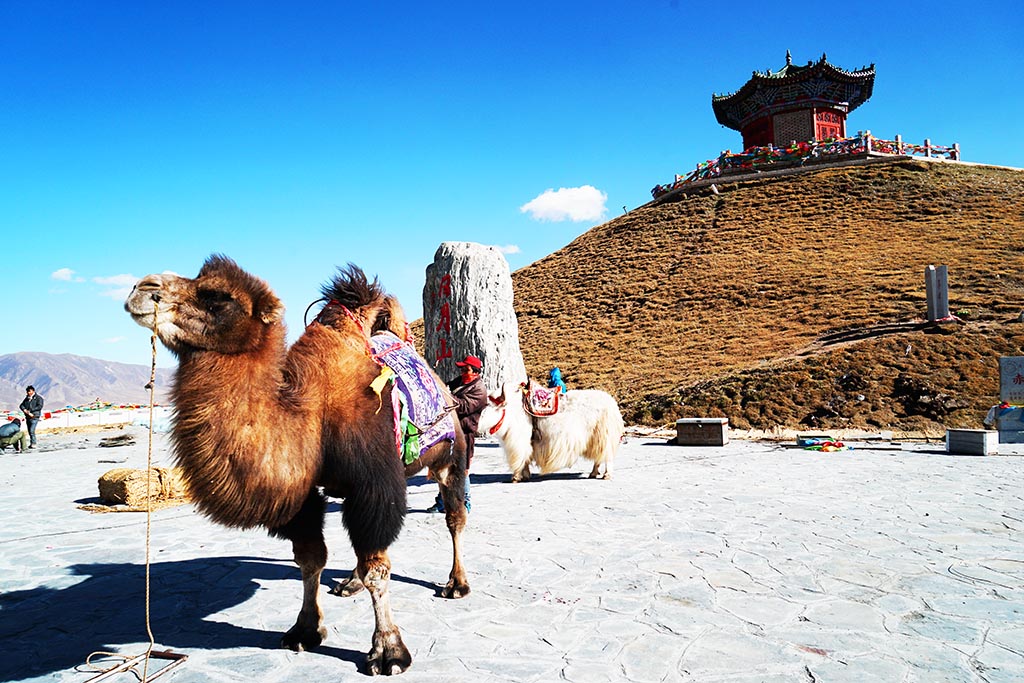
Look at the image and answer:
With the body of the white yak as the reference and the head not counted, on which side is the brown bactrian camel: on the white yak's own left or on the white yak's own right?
on the white yak's own left

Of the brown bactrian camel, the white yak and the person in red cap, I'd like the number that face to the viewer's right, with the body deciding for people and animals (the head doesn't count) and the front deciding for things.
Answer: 0

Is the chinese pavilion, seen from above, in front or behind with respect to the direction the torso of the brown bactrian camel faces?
behind

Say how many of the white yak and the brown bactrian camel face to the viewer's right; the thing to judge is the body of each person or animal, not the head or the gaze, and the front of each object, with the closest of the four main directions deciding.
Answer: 0

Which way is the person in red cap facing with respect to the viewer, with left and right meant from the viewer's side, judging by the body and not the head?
facing the viewer and to the left of the viewer

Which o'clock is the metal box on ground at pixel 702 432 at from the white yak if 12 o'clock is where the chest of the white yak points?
The metal box on ground is roughly at 4 o'clock from the white yak.

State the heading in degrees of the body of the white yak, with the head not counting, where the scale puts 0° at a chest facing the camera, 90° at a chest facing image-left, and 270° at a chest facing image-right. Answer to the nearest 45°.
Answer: approximately 90°

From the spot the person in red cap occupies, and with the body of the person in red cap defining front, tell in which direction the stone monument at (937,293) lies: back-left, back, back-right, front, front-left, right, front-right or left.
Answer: back

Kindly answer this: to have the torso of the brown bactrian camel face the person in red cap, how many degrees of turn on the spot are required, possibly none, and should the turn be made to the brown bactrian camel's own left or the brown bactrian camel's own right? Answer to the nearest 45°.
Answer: approximately 180°
